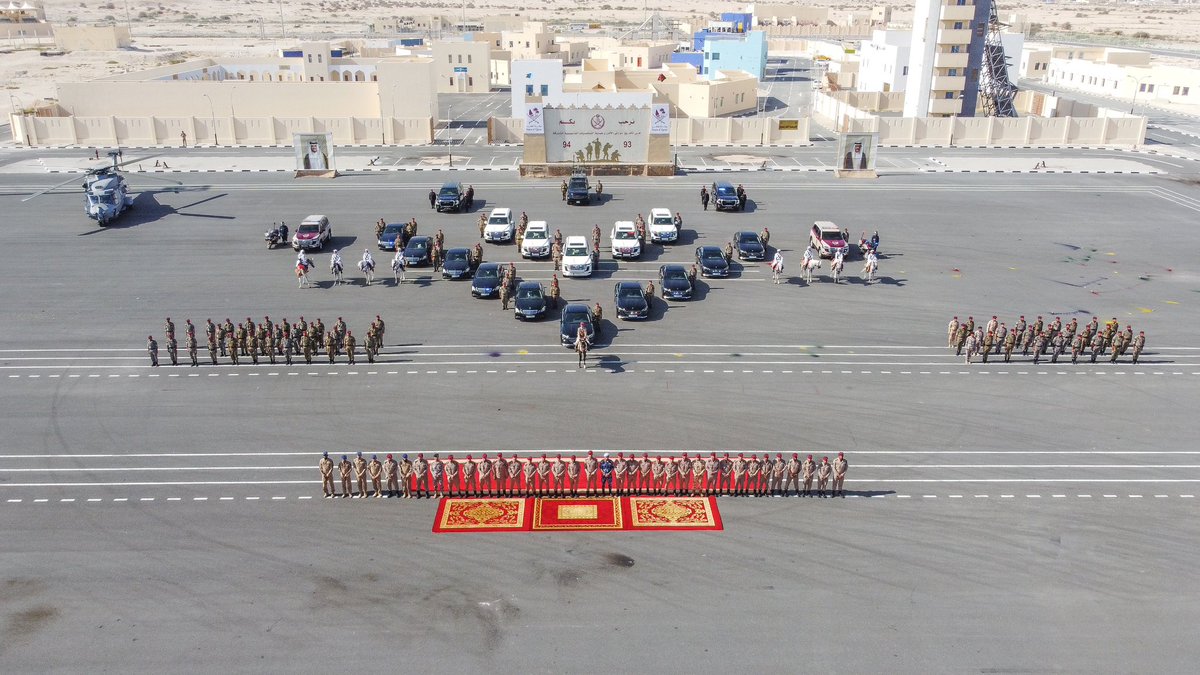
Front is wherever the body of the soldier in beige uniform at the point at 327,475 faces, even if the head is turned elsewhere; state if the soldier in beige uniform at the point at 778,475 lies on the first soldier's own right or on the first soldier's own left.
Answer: on the first soldier's own left

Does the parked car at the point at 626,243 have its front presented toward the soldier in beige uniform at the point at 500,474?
yes

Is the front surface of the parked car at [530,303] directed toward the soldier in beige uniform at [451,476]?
yes

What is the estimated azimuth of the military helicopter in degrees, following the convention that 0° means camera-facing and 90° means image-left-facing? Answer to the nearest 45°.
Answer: approximately 0°

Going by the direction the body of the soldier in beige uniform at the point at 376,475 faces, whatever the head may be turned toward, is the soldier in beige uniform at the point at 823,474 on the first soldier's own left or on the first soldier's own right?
on the first soldier's own left

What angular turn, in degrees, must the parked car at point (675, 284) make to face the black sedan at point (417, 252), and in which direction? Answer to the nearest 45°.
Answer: approximately 90° to its right

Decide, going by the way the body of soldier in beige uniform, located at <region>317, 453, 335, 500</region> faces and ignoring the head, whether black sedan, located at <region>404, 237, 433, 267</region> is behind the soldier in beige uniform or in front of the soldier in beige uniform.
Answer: behind
